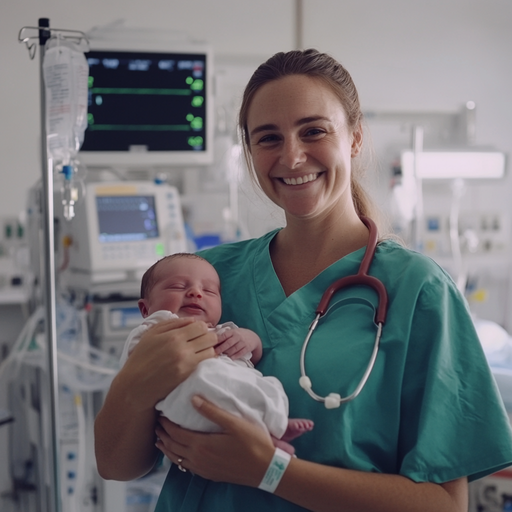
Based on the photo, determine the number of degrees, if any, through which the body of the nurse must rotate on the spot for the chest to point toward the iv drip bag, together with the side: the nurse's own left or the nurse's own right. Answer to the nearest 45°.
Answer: approximately 90° to the nurse's own right

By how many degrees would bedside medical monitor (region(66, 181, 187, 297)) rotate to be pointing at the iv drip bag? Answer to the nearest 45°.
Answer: approximately 45° to its right

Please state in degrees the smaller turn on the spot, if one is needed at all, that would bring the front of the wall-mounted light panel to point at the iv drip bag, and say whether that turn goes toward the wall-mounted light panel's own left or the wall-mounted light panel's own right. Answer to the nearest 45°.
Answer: approximately 45° to the wall-mounted light panel's own right

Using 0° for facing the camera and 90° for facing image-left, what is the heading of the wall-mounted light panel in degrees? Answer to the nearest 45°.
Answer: approximately 0°

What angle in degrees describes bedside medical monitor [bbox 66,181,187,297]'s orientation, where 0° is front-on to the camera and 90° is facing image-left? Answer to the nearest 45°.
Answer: approximately 315°

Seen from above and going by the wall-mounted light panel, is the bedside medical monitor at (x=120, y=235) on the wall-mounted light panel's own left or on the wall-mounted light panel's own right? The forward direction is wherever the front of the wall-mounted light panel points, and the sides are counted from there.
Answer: on the wall-mounted light panel's own right
